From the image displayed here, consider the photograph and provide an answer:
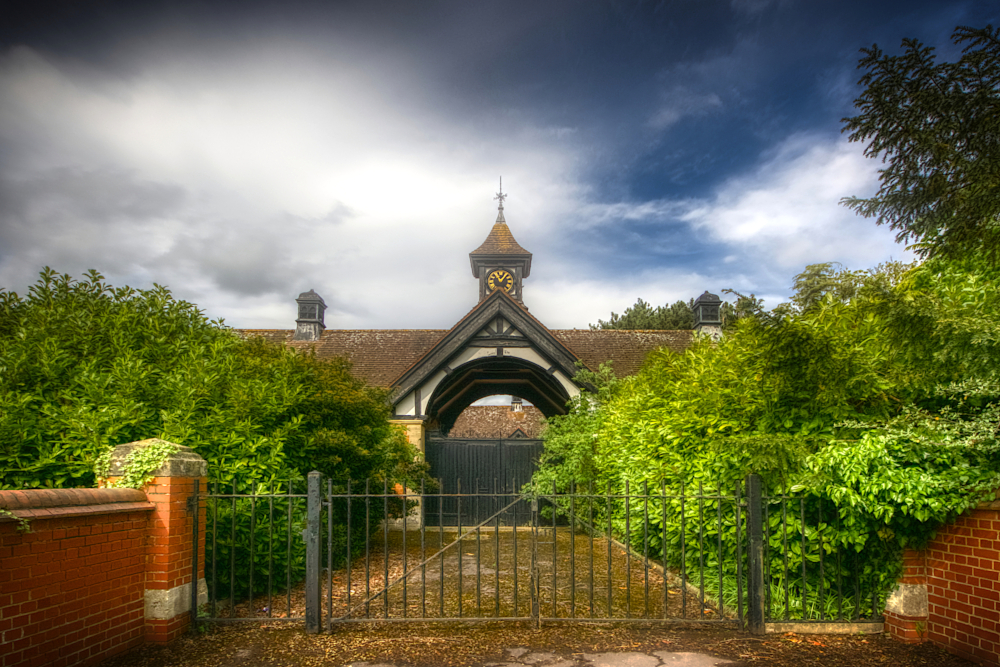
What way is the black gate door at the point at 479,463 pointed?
toward the camera

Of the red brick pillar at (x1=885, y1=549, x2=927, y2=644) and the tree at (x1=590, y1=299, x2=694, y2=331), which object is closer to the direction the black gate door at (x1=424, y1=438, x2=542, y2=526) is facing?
the red brick pillar

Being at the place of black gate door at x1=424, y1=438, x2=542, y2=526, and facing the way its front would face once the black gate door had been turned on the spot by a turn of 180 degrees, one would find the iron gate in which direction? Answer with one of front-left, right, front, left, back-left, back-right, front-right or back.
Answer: back

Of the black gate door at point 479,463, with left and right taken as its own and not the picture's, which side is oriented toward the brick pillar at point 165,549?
front

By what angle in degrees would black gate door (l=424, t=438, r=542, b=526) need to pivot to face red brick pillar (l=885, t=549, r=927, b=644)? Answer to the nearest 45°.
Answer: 0° — it already faces it

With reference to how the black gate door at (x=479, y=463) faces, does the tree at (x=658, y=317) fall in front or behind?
behind

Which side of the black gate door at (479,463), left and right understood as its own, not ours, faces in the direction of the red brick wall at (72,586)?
front
